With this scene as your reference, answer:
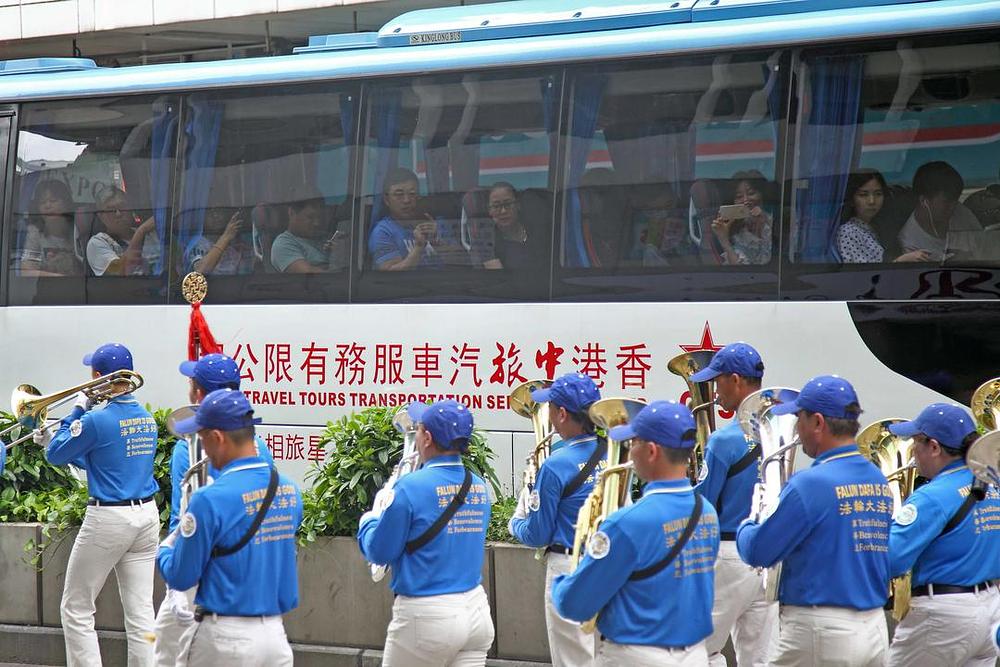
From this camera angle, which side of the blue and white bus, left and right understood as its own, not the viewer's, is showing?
right

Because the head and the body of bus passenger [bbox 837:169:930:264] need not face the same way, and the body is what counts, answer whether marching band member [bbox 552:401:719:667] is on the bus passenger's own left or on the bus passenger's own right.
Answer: on the bus passenger's own right

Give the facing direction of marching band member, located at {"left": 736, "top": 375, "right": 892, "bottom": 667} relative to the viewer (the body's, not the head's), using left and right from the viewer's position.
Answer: facing away from the viewer and to the left of the viewer

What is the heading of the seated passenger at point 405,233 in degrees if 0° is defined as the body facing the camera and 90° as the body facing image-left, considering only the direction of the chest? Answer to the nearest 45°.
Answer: approximately 315°

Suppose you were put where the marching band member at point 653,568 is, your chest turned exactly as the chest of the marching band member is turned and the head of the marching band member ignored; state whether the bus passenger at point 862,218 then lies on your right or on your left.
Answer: on your right

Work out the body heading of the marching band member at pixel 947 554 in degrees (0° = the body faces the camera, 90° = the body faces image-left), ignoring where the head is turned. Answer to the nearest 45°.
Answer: approximately 135°

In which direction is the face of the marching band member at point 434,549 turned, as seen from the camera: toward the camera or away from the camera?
away from the camera

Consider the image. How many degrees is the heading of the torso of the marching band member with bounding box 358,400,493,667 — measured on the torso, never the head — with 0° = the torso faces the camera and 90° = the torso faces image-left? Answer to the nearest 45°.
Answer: approximately 135°

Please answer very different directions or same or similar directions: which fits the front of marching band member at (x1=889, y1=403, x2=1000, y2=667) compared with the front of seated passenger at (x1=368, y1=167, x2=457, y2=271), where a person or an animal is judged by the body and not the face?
very different directions

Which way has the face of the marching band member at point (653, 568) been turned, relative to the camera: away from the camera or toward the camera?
away from the camera

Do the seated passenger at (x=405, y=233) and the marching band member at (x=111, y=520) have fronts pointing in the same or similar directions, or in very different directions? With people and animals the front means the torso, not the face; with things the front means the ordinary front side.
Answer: very different directions
